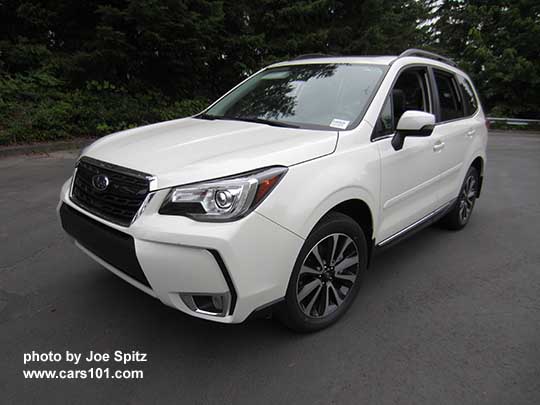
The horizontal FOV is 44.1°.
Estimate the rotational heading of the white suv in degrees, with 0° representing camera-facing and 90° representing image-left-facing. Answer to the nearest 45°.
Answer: approximately 45°

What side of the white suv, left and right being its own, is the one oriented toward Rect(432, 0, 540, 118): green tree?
back
